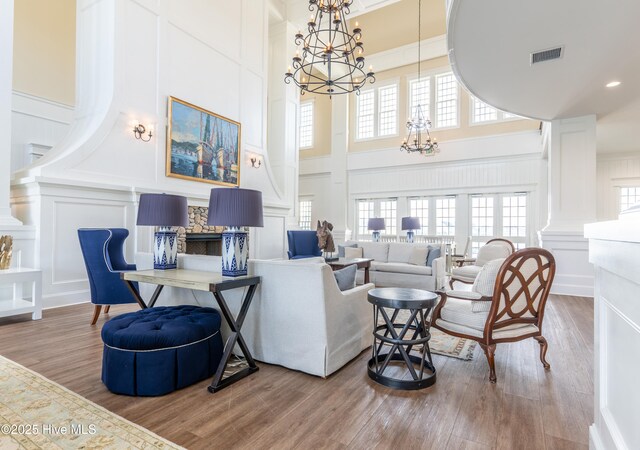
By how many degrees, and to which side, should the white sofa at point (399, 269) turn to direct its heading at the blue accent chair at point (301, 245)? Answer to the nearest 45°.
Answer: approximately 45° to its right

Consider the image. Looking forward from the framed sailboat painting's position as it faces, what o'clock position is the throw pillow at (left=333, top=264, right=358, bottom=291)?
The throw pillow is roughly at 1 o'clock from the framed sailboat painting.

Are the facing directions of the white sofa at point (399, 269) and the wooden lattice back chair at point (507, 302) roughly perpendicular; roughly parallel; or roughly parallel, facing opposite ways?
roughly perpendicular

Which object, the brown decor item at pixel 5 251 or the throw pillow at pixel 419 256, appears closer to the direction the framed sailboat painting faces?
the throw pillow

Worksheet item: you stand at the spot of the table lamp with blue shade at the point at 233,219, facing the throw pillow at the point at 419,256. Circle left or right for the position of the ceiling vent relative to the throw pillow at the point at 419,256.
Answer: right
